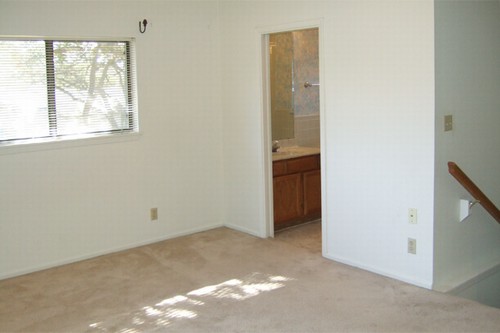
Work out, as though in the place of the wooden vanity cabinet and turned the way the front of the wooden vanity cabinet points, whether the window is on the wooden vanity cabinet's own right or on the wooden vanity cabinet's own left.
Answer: on the wooden vanity cabinet's own right

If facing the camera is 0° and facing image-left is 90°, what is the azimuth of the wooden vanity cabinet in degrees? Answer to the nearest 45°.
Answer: approximately 315°

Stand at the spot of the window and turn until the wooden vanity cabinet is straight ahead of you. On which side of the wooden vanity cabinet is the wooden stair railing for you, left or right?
right

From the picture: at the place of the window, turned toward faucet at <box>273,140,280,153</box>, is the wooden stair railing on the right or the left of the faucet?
right

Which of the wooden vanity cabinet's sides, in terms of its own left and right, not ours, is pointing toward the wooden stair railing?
front
